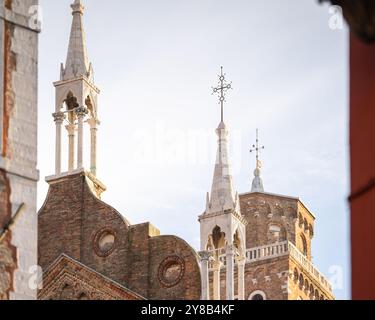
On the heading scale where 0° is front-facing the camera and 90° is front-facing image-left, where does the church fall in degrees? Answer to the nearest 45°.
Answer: approximately 45°
